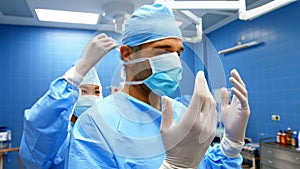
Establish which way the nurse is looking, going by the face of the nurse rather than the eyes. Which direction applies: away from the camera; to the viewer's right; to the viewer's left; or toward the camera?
toward the camera

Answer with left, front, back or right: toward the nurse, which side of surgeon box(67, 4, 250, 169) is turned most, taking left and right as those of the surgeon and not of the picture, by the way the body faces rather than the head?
back

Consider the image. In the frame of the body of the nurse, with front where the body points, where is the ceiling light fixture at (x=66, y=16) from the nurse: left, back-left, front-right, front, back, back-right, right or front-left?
back-left

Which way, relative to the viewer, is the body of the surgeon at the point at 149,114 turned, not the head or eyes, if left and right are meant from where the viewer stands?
facing the viewer and to the right of the viewer

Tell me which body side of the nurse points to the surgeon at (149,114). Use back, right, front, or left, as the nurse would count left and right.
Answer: front

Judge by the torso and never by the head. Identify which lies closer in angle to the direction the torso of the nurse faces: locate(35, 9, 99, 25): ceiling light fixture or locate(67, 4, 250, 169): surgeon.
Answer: the surgeon

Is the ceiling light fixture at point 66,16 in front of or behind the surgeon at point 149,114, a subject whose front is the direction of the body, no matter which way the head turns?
behind

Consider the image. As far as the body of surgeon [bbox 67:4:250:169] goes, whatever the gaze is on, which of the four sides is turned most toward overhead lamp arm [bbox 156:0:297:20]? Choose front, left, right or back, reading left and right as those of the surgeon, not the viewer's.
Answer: left

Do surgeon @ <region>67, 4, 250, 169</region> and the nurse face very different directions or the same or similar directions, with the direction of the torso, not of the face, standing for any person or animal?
same or similar directions

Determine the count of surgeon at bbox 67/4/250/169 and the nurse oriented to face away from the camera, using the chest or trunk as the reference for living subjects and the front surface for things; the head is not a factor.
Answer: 0

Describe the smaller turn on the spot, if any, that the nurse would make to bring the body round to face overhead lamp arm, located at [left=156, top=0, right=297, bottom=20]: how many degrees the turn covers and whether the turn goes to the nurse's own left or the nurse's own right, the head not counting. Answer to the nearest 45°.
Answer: approximately 45° to the nurse's own left
